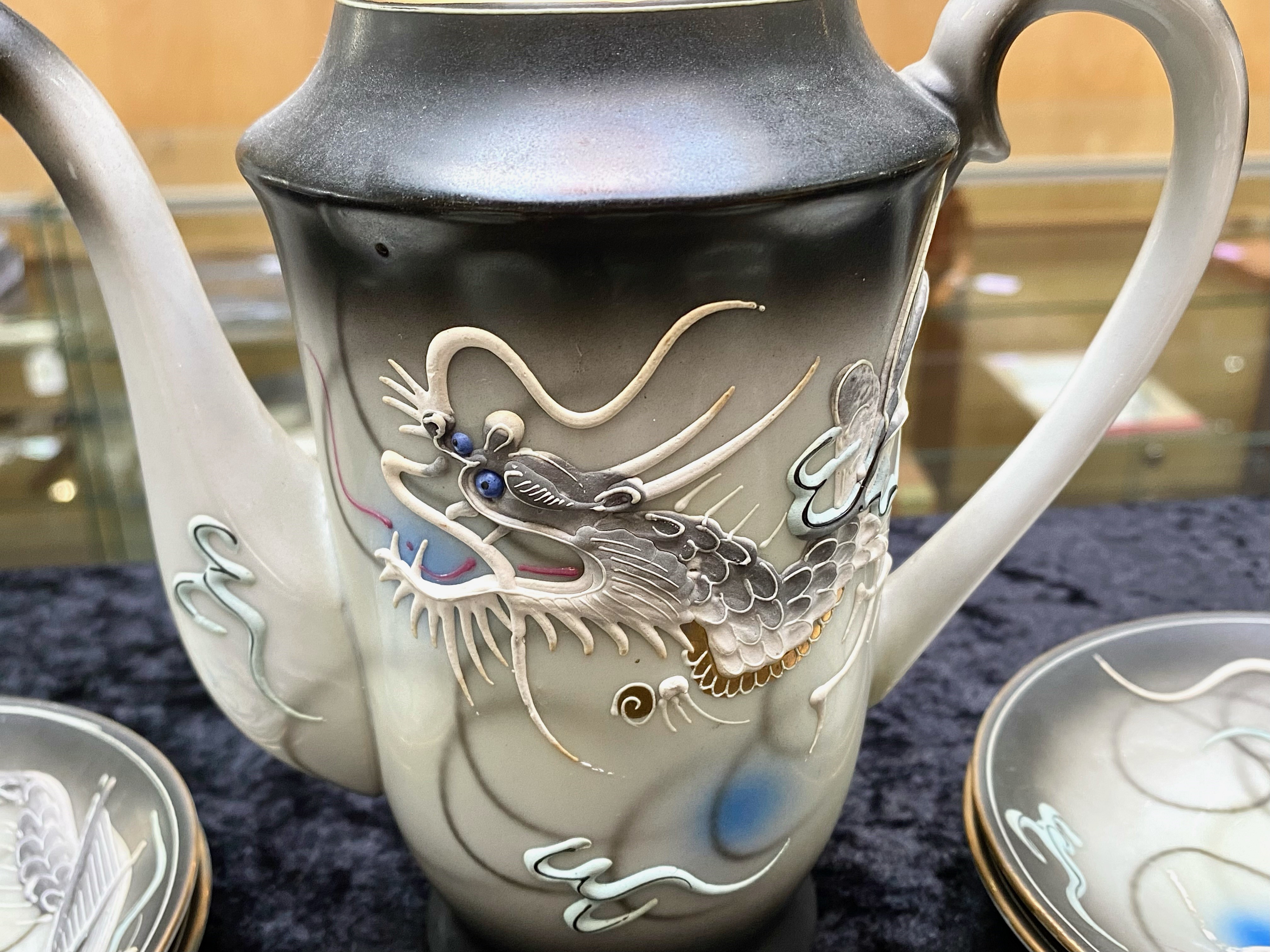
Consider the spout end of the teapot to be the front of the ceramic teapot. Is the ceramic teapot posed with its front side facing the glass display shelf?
no

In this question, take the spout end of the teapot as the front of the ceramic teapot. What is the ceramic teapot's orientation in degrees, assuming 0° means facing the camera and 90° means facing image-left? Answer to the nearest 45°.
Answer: approximately 90°
